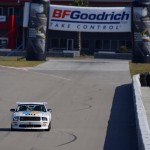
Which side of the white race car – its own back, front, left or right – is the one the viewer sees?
front
